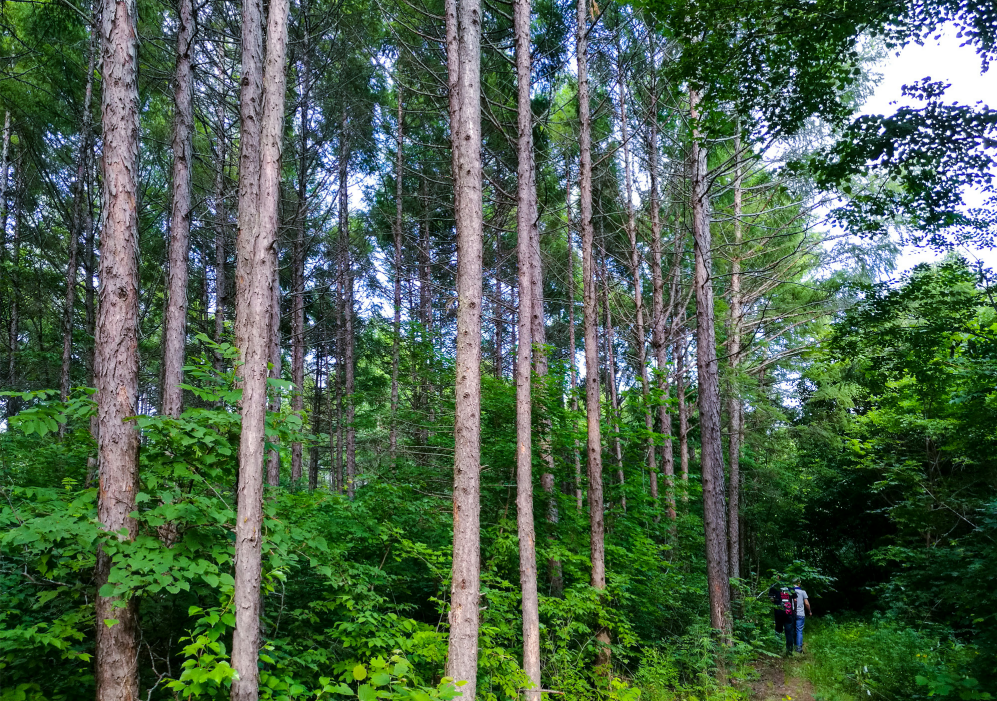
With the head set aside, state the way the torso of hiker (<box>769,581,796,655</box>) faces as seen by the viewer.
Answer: away from the camera
